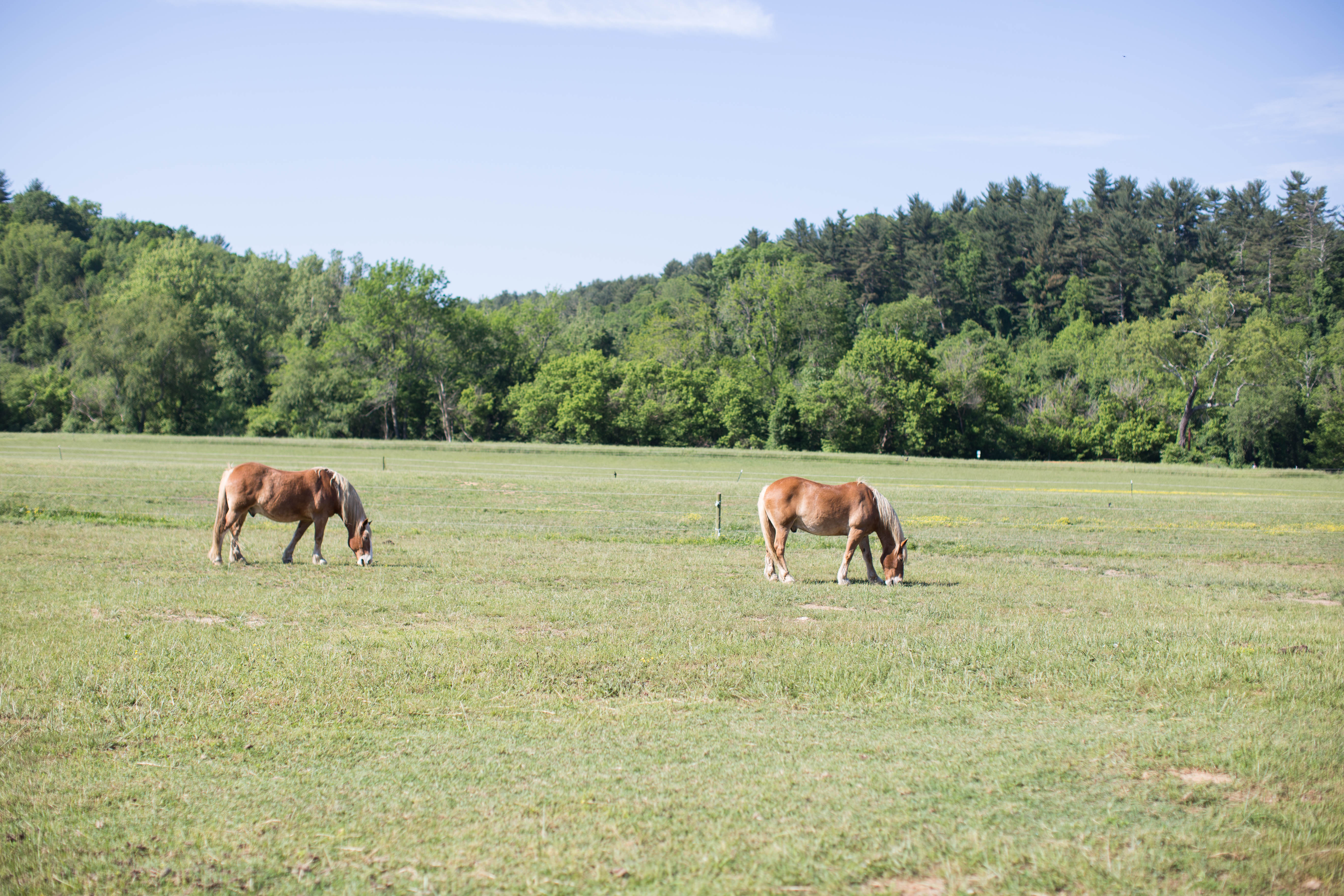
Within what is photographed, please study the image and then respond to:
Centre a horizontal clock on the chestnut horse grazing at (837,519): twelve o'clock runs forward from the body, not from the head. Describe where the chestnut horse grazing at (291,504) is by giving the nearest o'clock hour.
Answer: the chestnut horse grazing at (291,504) is roughly at 6 o'clock from the chestnut horse grazing at (837,519).

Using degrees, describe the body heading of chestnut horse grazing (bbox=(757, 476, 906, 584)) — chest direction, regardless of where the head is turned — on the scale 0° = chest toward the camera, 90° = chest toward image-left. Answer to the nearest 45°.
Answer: approximately 270°

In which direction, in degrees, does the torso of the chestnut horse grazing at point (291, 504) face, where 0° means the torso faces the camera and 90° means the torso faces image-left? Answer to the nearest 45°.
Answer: approximately 270°

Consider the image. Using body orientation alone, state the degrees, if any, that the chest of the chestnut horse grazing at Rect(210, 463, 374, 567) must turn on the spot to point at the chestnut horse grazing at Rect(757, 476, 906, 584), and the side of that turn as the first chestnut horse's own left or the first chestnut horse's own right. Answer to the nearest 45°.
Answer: approximately 45° to the first chestnut horse's own right

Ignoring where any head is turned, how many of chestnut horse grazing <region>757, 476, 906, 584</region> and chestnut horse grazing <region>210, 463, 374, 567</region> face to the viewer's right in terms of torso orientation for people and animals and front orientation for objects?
2
